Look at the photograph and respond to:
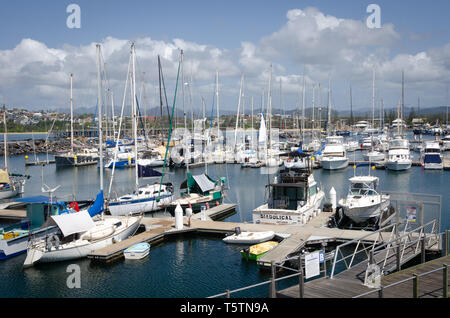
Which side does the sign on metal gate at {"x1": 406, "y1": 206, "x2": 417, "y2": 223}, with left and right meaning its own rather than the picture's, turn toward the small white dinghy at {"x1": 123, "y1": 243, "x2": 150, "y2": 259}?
right

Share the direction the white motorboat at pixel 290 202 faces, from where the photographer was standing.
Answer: facing away from the viewer and to the right of the viewer

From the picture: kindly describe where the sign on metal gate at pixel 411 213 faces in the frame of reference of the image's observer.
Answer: facing the viewer

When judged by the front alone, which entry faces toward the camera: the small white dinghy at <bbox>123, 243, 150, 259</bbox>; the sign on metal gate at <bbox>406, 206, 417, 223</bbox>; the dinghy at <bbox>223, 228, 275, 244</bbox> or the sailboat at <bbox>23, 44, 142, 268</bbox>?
the sign on metal gate

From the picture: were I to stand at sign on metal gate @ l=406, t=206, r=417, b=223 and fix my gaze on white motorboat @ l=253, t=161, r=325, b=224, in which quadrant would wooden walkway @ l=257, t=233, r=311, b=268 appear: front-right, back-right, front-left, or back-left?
front-left

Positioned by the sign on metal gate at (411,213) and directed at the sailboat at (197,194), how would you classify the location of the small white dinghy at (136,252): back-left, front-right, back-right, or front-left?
front-left

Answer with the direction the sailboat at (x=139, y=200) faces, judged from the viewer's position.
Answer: facing the viewer and to the left of the viewer
